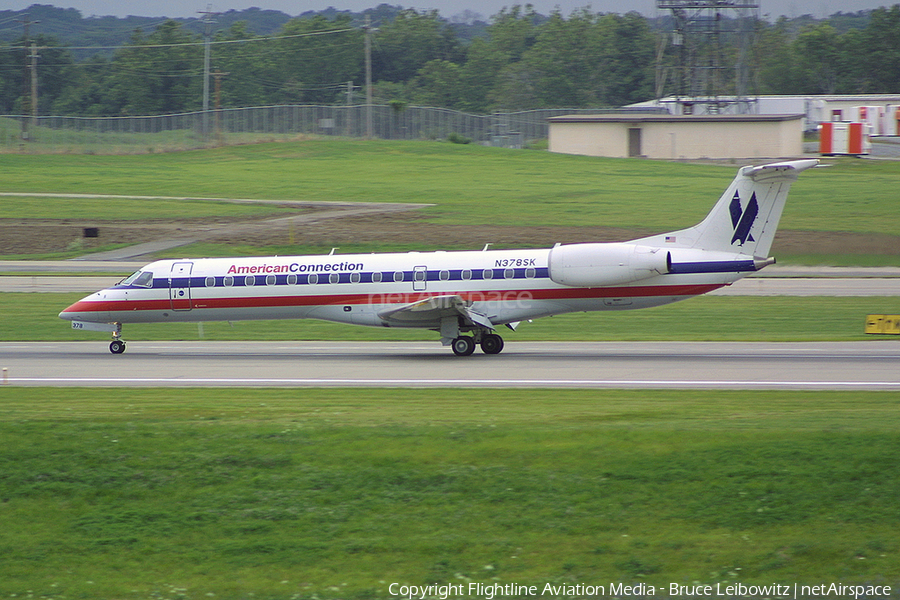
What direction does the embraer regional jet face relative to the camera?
to the viewer's left
